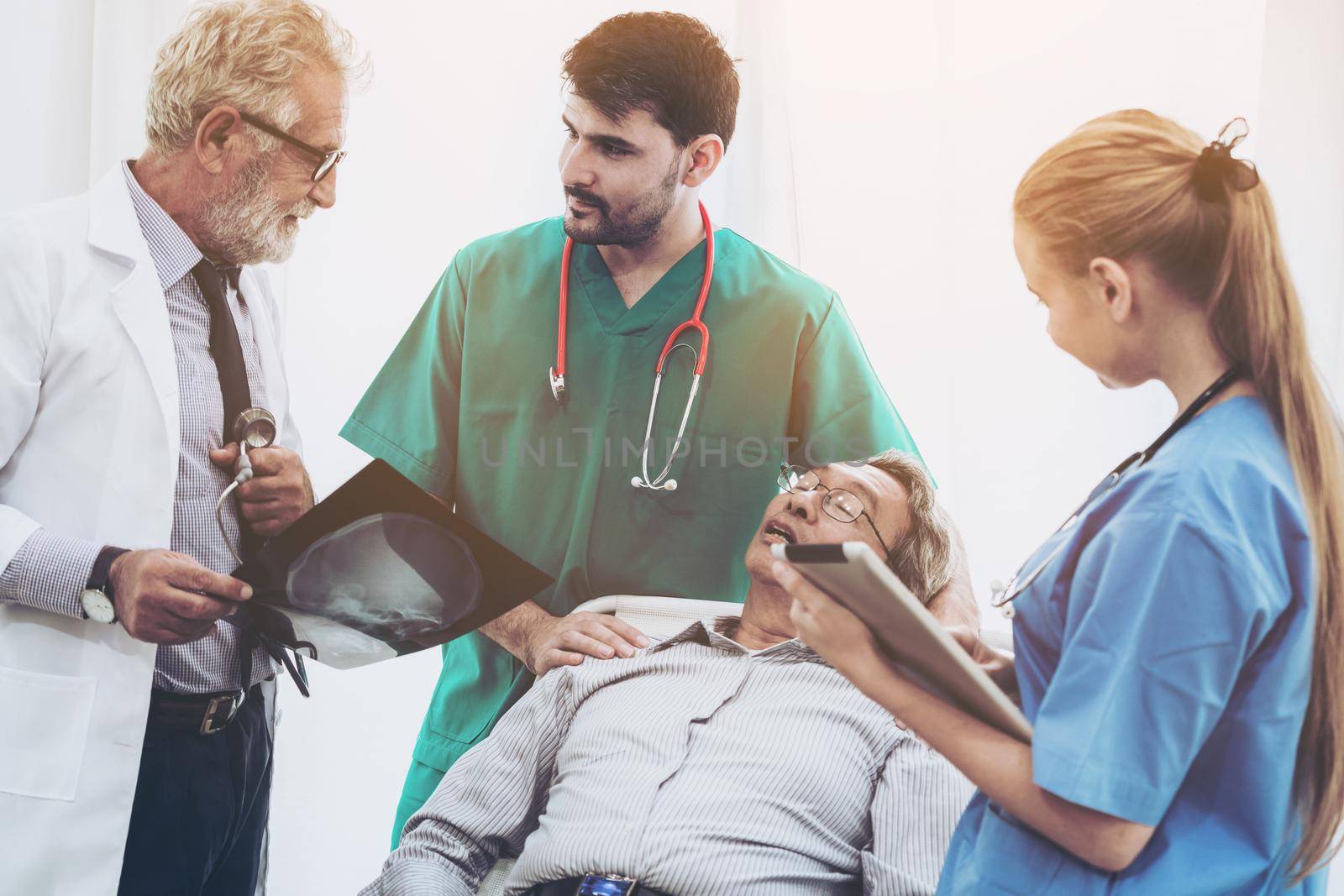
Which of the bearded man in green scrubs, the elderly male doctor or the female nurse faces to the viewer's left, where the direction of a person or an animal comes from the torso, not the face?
the female nurse

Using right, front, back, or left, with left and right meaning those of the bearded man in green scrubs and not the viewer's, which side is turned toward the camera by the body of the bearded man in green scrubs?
front

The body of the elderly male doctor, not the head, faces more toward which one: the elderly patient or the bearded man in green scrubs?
the elderly patient

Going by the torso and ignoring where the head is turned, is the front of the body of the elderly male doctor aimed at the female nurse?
yes

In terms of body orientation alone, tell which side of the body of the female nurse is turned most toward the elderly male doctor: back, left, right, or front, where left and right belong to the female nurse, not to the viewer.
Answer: front

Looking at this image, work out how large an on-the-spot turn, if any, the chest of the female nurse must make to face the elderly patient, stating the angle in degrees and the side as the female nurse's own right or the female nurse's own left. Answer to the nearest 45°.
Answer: approximately 45° to the female nurse's own right

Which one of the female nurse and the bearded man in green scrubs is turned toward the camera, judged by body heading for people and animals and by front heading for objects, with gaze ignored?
the bearded man in green scrubs

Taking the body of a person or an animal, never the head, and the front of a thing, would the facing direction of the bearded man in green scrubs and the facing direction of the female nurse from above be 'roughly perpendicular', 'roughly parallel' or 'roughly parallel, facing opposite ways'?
roughly perpendicular

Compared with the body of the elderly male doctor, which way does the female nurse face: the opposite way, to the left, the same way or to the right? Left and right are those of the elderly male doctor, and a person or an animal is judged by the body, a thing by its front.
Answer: the opposite way

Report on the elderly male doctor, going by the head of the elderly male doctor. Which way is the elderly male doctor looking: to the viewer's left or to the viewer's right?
to the viewer's right

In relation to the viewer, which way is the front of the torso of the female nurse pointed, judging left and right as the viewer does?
facing to the left of the viewer

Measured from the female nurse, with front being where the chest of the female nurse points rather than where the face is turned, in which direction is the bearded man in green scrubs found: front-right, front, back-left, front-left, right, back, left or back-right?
front-right

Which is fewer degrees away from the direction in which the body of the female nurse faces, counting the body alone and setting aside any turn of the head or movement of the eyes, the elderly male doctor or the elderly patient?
the elderly male doctor

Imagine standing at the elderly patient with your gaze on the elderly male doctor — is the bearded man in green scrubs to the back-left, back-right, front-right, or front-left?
front-right

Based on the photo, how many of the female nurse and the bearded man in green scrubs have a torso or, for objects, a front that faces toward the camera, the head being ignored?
1
